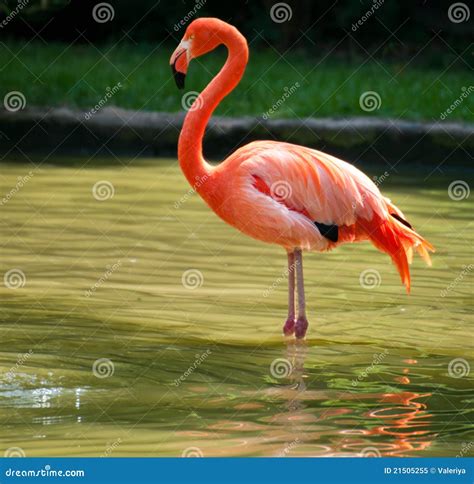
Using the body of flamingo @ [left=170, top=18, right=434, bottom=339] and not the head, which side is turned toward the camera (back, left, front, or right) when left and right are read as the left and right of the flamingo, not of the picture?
left
